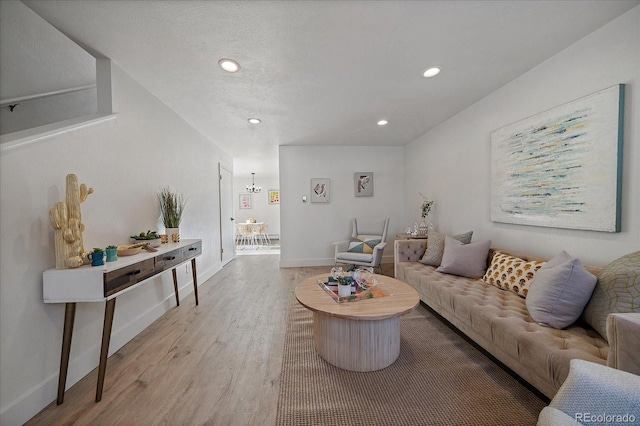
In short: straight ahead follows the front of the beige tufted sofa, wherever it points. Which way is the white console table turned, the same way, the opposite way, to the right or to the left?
the opposite way

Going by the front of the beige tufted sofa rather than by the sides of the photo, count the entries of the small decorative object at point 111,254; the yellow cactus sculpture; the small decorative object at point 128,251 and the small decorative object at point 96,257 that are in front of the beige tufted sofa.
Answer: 4

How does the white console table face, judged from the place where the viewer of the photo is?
facing the viewer and to the right of the viewer

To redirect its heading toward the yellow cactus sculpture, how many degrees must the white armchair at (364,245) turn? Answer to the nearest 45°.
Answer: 0° — it already faces it

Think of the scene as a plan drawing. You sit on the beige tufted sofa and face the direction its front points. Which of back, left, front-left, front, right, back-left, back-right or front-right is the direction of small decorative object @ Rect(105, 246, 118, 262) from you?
front

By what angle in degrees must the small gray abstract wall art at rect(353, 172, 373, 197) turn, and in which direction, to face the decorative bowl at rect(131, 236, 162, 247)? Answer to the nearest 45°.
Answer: approximately 45° to its right

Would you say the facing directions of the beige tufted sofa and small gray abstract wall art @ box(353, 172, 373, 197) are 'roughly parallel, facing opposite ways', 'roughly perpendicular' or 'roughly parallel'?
roughly perpendicular

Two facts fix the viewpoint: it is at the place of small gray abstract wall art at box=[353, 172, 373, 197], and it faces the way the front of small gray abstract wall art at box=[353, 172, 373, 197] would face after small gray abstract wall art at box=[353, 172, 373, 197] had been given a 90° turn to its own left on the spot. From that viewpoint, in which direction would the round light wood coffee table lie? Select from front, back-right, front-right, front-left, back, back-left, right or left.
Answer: right

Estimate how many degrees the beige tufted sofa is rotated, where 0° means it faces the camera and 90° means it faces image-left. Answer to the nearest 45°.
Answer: approximately 45°

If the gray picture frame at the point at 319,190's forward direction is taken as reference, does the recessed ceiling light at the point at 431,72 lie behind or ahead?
ahead

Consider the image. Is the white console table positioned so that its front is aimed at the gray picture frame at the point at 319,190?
no

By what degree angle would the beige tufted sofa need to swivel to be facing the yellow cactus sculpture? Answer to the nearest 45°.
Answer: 0° — it already faces it

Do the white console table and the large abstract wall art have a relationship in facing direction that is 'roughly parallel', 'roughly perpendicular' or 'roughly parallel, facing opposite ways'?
roughly parallel, facing opposite ways

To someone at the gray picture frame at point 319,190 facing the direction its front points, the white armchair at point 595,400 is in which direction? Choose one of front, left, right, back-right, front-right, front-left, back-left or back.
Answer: front

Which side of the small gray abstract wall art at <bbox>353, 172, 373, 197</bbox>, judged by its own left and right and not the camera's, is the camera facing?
front

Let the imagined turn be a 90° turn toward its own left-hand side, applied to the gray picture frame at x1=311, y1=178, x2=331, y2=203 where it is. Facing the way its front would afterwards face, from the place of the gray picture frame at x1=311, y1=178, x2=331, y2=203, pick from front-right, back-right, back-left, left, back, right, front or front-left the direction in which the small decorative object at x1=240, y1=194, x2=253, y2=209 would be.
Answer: back-left

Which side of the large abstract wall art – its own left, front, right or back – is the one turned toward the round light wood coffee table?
front

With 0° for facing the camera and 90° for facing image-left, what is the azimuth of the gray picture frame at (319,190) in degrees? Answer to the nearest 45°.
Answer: approximately 0°

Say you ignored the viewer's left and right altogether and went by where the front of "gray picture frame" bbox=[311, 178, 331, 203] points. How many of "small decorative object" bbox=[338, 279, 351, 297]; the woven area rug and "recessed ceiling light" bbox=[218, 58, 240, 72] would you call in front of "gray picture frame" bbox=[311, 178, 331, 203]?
3

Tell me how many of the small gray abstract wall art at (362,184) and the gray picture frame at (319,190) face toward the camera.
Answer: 2

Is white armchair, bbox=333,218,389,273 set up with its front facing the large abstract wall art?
no

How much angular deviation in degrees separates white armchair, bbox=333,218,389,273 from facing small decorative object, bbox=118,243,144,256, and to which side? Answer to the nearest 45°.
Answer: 0° — it already faces it
